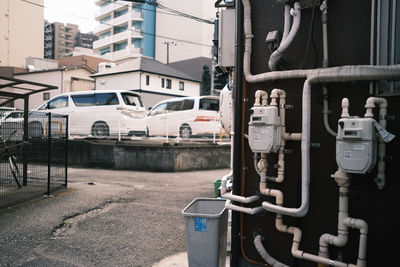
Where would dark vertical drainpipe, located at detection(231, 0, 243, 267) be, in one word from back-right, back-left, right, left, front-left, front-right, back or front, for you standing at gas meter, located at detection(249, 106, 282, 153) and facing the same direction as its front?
right

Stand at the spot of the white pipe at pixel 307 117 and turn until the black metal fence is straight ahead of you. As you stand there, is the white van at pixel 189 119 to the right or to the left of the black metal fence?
right

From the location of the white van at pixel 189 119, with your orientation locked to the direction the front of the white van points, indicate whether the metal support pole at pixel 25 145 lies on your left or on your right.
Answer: on your left

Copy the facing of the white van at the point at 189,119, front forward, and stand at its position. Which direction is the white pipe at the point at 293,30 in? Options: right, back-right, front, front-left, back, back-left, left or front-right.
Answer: back-left

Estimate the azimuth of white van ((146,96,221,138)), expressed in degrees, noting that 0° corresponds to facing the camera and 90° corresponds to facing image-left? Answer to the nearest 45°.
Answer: approximately 135°

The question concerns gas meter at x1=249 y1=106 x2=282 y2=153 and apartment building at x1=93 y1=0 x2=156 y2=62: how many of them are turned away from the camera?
0

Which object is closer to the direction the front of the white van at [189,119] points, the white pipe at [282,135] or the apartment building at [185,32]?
the apartment building

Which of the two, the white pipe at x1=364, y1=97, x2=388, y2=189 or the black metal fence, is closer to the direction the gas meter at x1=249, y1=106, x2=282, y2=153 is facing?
the black metal fence

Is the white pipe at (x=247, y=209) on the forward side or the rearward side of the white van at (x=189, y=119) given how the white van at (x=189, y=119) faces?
on the rearward side

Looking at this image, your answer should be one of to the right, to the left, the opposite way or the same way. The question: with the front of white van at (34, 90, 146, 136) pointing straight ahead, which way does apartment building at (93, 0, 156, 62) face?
to the left

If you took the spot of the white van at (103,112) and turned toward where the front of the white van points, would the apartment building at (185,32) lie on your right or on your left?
on your right

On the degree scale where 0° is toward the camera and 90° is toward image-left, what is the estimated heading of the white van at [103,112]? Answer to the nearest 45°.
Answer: approximately 135°
